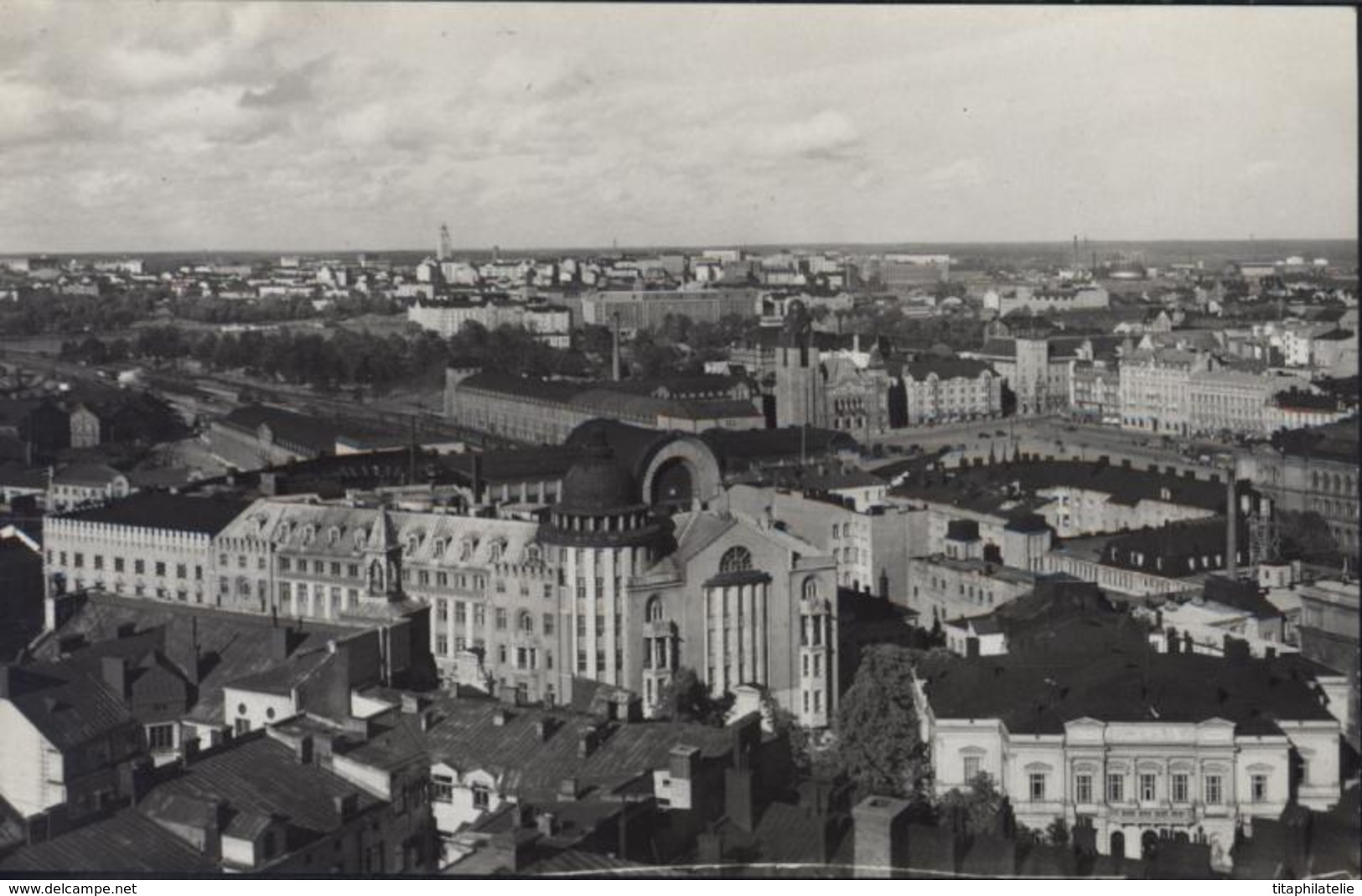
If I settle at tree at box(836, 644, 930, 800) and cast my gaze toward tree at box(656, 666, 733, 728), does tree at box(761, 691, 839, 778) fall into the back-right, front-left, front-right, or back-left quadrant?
front-left

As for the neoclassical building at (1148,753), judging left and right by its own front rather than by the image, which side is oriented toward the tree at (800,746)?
right

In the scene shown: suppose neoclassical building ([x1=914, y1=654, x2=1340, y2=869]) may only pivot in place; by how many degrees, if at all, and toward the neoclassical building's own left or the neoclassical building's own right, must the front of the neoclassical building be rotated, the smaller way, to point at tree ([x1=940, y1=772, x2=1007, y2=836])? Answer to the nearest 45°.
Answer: approximately 45° to the neoclassical building's own right

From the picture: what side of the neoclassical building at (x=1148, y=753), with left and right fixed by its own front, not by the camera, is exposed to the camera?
front

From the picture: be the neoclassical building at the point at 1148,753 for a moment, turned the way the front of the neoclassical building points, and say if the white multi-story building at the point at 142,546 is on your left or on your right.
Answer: on your right

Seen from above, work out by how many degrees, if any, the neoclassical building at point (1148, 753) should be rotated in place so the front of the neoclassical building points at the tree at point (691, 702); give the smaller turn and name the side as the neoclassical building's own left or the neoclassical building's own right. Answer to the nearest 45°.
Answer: approximately 135° to the neoclassical building's own right

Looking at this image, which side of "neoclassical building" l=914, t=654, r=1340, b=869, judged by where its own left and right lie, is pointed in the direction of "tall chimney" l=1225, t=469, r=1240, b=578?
back

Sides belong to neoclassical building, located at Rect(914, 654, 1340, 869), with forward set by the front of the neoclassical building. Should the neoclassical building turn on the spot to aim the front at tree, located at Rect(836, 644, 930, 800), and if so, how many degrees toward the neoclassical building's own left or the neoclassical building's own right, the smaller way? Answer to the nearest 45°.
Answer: approximately 90° to the neoclassical building's own right

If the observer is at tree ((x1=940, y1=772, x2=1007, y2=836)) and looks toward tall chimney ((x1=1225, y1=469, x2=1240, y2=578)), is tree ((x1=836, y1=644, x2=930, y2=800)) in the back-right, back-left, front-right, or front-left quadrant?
front-left
